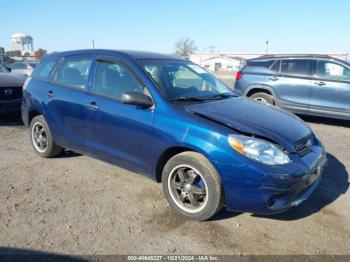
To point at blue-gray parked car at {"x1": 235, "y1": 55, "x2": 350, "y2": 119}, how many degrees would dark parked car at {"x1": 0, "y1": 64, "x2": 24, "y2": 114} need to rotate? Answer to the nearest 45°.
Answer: approximately 45° to its left

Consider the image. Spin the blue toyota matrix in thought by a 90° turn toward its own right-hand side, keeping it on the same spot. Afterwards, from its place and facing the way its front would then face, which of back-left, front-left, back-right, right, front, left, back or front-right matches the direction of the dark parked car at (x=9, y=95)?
right

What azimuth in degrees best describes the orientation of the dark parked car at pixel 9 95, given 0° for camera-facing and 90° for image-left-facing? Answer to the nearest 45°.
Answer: approximately 315°

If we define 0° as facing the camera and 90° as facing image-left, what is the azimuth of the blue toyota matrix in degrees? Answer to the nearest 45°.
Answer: approximately 315°
